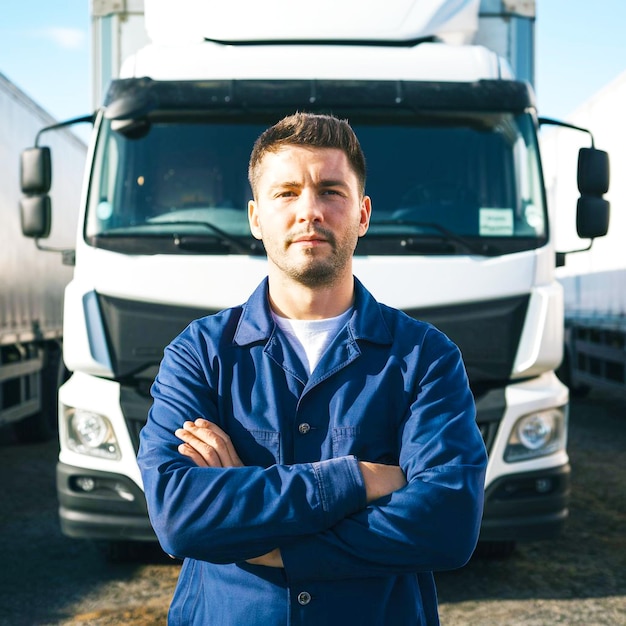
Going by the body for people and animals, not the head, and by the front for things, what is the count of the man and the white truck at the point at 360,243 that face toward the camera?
2

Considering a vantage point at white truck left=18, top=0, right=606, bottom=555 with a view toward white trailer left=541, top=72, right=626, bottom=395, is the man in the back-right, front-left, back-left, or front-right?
back-right

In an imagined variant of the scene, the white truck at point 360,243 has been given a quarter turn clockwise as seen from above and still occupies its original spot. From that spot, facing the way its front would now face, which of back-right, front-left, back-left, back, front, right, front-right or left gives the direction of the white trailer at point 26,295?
front-right

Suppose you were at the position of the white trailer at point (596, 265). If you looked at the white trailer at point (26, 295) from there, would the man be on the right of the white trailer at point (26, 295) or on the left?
left

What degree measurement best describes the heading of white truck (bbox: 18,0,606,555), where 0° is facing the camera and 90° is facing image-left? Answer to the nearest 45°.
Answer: approximately 0°

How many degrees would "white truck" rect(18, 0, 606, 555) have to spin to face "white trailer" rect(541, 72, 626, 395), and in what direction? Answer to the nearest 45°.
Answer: approximately 135° to its left

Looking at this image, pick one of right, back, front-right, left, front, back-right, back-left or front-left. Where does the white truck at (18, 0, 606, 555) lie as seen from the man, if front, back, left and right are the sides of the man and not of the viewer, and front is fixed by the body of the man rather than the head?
back

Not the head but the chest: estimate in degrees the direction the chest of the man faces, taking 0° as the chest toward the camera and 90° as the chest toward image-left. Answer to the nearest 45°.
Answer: approximately 0°

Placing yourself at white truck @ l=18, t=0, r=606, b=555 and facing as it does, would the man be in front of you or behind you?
in front
